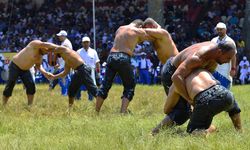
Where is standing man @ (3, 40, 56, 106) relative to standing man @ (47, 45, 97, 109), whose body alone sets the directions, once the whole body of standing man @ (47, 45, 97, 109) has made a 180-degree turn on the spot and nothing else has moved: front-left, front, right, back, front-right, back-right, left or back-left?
back

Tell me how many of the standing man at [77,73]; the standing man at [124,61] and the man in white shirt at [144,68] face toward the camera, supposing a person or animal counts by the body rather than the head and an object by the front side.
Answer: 1

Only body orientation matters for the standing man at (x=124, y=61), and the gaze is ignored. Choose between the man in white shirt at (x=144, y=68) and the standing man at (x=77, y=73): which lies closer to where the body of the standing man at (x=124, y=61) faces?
the man in white shirt

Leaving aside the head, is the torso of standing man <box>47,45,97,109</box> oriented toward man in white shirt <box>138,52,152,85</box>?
no

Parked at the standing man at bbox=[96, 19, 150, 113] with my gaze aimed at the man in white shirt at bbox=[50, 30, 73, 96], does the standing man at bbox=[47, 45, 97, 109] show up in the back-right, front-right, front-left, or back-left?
front-left

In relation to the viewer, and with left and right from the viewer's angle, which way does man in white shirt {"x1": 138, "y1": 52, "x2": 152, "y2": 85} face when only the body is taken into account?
facing the viewer

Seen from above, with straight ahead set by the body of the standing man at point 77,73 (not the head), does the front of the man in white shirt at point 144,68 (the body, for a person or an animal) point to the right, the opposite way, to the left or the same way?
to the left

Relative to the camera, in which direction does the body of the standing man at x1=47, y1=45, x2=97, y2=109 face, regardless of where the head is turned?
to the viewer's left

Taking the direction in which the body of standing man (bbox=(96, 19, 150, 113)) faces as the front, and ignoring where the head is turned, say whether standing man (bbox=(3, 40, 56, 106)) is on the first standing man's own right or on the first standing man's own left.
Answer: on the first standing man's own left

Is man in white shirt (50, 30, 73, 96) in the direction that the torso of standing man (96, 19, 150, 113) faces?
no

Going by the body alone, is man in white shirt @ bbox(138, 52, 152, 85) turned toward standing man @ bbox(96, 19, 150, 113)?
yes

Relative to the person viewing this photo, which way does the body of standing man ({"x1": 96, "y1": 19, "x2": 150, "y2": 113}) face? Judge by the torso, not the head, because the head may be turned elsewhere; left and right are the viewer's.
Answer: facing away from the viewer and to the right of the viewer

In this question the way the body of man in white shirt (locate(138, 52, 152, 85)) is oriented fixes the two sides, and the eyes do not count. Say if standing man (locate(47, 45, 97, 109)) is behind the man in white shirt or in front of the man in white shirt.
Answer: in front

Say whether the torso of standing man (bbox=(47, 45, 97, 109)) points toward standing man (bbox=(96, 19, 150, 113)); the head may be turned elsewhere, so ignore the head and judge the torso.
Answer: no

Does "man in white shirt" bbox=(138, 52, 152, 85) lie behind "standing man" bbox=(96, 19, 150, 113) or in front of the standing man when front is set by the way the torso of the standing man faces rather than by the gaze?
in front

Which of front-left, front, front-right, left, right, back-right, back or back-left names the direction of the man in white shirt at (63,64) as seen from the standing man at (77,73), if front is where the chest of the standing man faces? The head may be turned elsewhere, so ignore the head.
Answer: right
